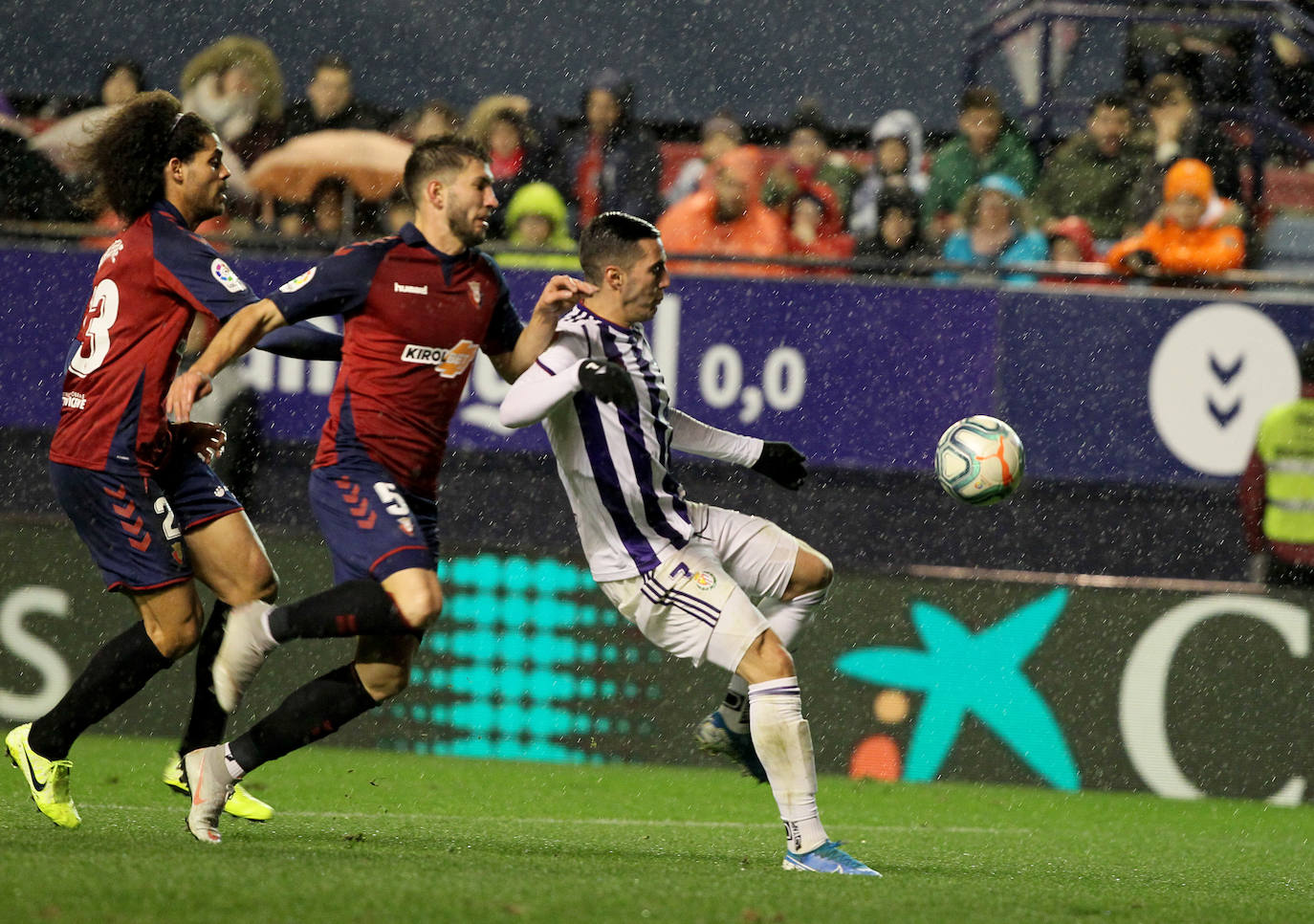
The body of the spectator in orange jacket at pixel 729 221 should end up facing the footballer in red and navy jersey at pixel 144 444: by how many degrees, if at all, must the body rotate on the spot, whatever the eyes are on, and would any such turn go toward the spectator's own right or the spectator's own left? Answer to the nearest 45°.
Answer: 0° — they already face them

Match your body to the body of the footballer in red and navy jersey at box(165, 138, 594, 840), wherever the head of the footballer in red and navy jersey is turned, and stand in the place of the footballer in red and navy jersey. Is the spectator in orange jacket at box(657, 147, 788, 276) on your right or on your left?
on your left

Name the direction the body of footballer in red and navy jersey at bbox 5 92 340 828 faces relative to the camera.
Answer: to the viewer's right

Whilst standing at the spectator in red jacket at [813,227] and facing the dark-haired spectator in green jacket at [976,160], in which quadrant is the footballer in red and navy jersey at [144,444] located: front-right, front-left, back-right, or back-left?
back-right

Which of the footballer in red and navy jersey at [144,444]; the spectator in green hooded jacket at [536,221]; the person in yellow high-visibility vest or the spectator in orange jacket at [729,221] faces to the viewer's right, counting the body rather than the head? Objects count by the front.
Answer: the footballer in red and navy jersey
